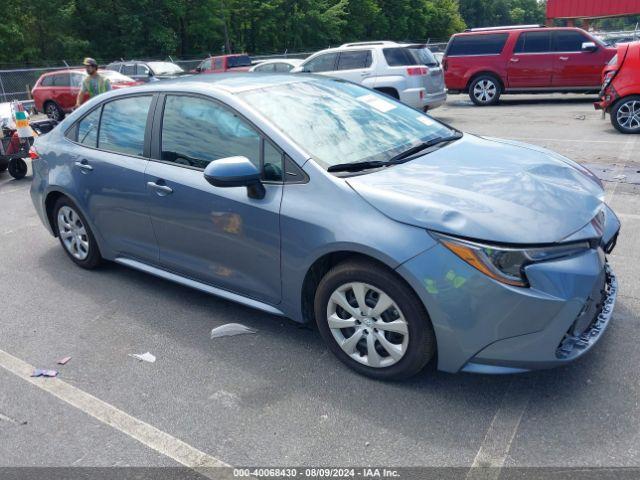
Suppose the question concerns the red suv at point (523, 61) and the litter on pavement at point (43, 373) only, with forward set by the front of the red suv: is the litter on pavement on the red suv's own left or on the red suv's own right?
on the red suv's own right

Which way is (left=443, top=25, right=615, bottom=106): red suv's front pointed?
to the viewer's right

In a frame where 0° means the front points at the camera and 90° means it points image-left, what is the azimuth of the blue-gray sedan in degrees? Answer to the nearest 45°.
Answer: approximately 315°

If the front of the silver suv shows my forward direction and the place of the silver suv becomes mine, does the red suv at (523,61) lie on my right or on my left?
on my right

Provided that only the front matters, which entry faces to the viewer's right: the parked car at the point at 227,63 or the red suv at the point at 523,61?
the red suv

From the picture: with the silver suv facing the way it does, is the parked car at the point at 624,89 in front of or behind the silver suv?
behind

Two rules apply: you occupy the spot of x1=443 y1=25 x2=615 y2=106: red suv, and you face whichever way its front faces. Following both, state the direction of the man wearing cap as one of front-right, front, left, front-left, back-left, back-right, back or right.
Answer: back-right

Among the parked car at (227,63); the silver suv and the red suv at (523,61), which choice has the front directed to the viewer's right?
the red suv

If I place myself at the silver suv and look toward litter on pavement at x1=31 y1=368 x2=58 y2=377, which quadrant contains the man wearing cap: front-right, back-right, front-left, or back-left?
front-right

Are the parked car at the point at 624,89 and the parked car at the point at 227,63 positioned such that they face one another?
no
